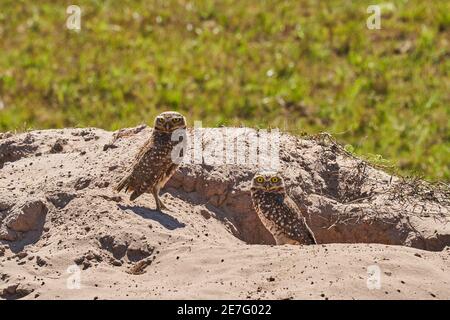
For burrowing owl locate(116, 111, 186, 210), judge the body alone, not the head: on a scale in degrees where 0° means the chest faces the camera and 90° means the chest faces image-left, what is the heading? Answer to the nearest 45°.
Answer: approximately 270°
